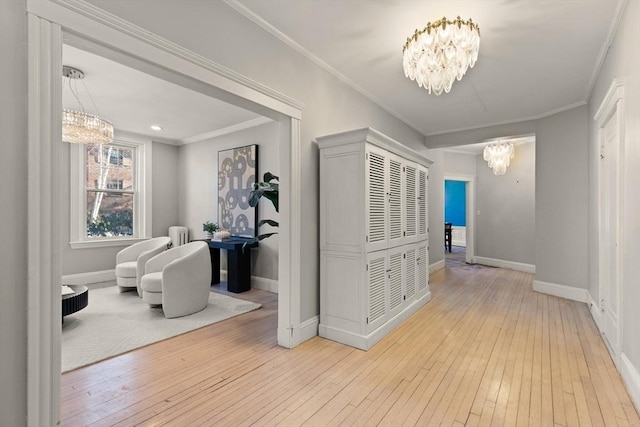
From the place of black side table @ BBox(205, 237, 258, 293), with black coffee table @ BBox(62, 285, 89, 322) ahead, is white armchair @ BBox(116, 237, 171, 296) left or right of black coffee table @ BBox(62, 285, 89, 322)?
right

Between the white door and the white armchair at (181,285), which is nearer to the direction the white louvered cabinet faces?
the white door

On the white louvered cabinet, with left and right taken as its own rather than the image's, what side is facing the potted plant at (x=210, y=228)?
back

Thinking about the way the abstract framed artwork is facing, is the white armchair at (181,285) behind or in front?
in front

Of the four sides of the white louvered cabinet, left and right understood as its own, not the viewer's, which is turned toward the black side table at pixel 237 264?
back

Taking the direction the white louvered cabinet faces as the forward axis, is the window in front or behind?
behind

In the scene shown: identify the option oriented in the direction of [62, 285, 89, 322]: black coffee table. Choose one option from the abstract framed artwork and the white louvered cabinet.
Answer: the abstract framed artwork

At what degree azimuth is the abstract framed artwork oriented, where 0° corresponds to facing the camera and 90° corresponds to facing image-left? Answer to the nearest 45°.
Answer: approximately 45°

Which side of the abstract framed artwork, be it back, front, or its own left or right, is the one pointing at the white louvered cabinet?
left

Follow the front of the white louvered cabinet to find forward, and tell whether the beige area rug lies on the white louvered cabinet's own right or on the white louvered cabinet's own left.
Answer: on the white louvered cabinet's own right

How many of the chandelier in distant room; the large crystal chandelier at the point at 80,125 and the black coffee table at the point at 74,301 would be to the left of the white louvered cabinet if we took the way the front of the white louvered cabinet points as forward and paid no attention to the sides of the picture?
1

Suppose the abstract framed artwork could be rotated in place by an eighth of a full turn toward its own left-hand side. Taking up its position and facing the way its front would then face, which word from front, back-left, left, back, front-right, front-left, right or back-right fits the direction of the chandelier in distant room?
left
